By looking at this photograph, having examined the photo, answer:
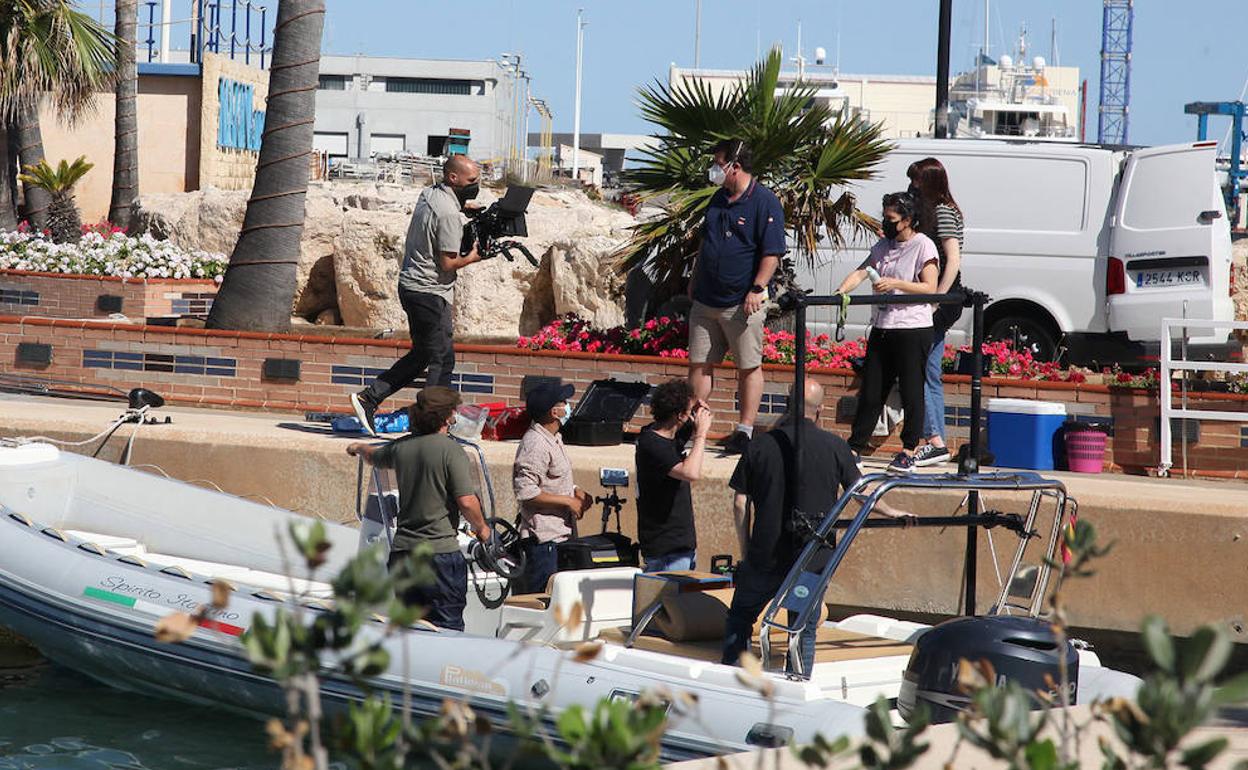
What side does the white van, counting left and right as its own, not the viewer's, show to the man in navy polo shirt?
left

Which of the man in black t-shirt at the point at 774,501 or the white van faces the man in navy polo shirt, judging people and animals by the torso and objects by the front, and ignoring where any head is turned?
the man in black t-shirt

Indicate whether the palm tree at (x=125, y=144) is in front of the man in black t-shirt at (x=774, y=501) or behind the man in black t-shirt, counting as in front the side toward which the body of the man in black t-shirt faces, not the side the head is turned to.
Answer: in front

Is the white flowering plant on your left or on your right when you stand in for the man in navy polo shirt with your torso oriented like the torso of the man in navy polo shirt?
on your right

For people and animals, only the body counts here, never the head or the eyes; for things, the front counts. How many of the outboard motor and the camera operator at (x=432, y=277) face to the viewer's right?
1

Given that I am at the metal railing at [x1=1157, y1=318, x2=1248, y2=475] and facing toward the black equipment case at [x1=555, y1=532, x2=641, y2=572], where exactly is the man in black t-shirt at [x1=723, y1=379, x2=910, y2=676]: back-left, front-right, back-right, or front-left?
front-left

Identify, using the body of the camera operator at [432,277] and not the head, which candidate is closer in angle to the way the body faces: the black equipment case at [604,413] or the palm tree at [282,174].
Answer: the black equipment case

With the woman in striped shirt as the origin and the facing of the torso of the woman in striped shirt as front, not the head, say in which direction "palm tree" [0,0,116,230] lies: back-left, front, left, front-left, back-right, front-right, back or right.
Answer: front-right

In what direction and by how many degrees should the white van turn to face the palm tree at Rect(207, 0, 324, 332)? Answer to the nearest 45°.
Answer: approximately 45° to its left

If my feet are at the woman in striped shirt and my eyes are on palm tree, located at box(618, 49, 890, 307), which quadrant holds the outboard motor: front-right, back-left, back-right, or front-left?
back-left

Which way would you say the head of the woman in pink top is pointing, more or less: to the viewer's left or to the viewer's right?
to the viewer's left

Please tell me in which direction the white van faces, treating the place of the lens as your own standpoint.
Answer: facing away from the viewer and to the left of the viewer

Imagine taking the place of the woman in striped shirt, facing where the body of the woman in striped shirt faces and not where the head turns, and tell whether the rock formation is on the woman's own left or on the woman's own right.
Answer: on the woman's own right

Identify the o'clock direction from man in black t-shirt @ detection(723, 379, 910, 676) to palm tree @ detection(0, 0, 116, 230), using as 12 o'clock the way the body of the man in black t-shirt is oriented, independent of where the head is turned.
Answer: The palm tree is roughly at 11 o'clock from the man in black t-shirt.

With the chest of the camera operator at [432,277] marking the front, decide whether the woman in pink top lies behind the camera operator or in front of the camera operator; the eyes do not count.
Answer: in front

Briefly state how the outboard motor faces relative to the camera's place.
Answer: facing to the left of the viewer

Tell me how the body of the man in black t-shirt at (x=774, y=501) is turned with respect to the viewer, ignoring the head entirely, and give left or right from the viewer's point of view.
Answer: facing away from the viewer

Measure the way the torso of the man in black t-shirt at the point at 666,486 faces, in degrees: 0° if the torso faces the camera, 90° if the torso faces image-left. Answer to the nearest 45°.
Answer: approximately 225°
